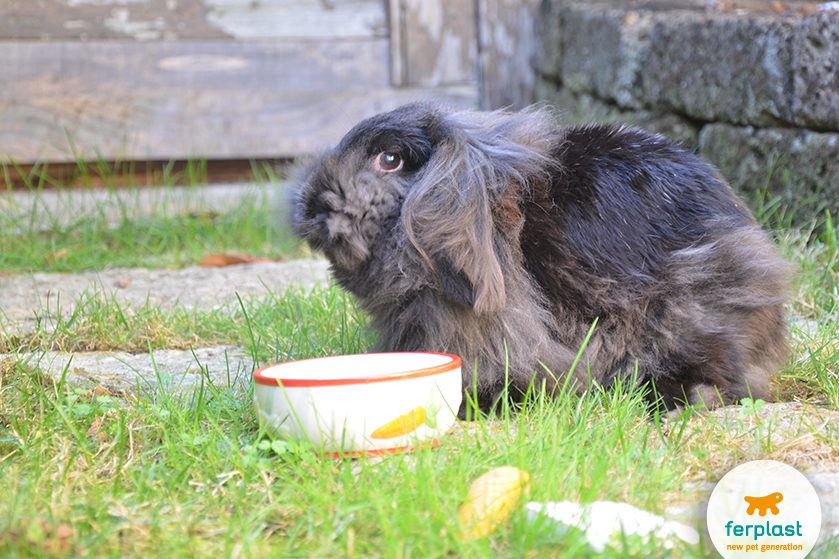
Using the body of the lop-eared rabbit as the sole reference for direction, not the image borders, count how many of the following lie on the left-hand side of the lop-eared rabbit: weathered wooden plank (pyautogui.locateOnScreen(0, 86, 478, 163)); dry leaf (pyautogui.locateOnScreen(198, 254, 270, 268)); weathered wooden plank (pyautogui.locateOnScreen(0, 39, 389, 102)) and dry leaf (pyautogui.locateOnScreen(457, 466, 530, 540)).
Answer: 1

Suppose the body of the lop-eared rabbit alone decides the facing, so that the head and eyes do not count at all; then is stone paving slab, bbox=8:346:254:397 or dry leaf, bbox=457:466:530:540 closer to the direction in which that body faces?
the stone paving slab

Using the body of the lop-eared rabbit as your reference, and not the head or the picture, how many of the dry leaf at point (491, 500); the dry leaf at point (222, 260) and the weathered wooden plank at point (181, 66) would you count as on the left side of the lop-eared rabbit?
1

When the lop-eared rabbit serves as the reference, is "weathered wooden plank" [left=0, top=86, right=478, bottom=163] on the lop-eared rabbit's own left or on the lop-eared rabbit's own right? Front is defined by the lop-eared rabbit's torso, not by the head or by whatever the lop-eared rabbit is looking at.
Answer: on the lop-eared rabbit's own right

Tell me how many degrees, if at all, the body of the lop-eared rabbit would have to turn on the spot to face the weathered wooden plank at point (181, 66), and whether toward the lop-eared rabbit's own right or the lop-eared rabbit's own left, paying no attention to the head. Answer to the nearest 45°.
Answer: approximately 45° to the lop-eared rabbit's own right

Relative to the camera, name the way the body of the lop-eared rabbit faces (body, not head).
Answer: to the viewer's left

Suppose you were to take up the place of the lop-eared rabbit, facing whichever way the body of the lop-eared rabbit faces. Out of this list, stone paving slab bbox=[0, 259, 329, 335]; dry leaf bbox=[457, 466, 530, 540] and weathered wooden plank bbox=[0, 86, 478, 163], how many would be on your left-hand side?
1

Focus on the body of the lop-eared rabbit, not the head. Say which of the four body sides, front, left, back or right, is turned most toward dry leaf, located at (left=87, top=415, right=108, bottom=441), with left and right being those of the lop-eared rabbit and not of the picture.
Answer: front

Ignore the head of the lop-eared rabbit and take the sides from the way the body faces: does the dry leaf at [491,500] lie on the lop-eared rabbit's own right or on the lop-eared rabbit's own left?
on the lop-eared rabbit's own left
